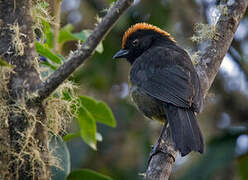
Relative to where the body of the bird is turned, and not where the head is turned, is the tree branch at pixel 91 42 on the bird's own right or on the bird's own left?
on the bird's own left

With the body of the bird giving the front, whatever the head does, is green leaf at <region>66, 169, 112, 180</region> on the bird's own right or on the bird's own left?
on the bird's own left

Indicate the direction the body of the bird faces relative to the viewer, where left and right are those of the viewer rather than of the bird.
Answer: facing away from the viewer and to the left of the viewer
